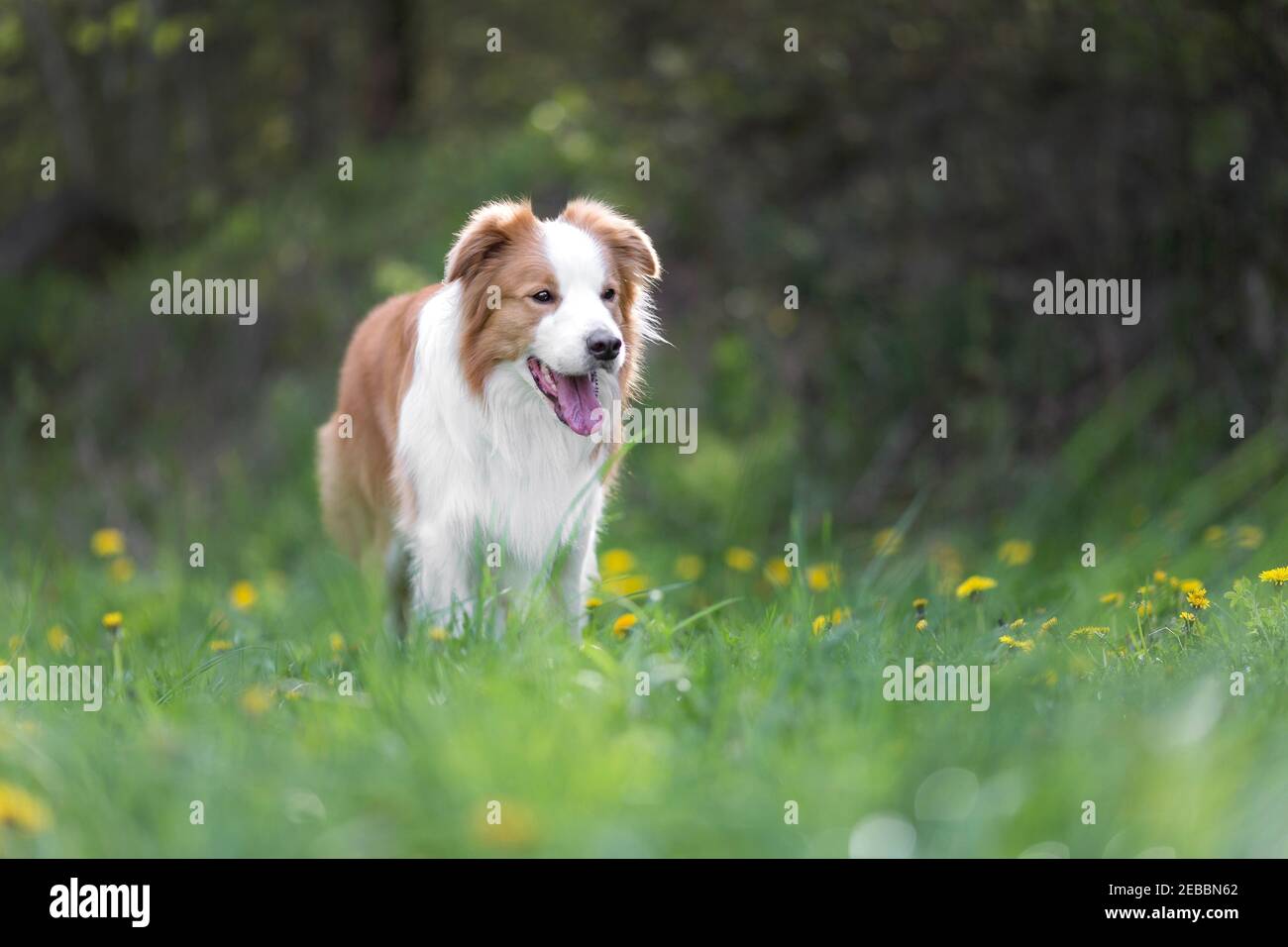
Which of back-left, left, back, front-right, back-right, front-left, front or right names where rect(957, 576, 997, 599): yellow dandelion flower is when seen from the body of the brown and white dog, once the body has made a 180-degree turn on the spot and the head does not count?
back-right

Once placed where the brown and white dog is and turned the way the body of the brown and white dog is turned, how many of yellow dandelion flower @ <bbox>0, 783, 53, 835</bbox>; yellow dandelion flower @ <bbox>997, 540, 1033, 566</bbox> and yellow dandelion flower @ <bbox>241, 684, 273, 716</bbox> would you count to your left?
1

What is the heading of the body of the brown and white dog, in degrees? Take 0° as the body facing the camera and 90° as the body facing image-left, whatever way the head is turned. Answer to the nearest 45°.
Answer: approximately 315°

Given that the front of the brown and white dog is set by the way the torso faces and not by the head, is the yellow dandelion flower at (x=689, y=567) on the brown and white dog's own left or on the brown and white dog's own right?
on the brown and white dog's own left

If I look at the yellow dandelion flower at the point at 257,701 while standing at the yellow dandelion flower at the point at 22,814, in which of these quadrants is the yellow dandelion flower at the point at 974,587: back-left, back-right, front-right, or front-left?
front-right

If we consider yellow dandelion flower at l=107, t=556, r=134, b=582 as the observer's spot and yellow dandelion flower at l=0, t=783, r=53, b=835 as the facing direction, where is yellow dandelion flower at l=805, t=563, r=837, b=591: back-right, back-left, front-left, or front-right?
front-left

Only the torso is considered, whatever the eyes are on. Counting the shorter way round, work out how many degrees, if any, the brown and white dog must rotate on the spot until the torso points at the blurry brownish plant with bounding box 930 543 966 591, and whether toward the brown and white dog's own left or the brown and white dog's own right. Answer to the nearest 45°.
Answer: approximately 90° to the brown and white dog's own left
